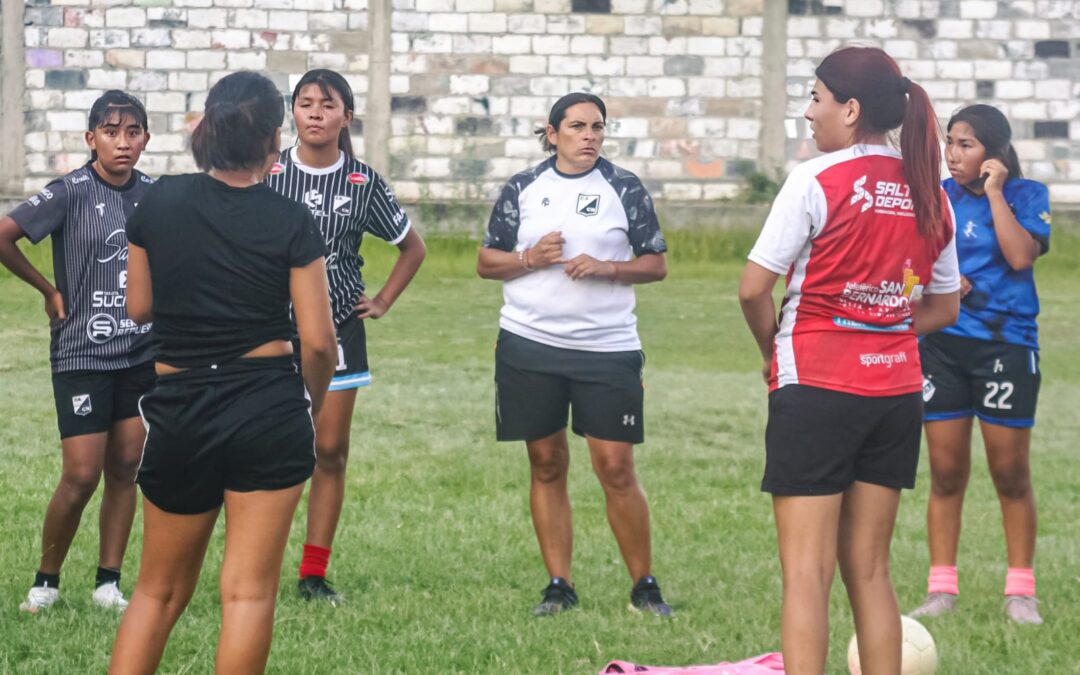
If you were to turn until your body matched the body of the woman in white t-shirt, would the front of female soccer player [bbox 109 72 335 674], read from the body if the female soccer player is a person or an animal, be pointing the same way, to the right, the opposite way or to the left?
the opposite way

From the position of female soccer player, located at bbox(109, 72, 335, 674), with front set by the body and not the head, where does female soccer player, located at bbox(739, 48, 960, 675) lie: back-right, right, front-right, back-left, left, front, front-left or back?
right

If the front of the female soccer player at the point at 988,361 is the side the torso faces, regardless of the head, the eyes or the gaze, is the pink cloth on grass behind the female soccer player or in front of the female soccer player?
in front

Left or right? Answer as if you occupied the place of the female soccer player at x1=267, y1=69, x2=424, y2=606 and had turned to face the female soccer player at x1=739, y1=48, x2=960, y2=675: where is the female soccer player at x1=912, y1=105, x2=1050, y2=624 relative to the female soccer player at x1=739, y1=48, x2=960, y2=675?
left

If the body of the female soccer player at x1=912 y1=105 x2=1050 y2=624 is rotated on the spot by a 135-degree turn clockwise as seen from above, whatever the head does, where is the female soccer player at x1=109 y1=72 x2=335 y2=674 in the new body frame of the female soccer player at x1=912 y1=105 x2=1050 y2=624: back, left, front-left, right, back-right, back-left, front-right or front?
back-left

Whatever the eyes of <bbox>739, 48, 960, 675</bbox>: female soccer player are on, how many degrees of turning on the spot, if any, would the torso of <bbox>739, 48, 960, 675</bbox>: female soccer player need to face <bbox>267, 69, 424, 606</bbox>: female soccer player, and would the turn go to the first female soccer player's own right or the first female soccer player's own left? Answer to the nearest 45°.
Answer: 0° — they already face them

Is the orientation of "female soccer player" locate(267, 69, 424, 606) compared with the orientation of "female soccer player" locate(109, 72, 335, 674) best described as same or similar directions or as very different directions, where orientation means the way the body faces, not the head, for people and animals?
very different directions

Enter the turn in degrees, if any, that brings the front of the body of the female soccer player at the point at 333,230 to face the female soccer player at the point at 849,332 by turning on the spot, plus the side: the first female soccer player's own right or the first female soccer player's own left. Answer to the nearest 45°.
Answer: approximately 45° to the first female soccer player's own left

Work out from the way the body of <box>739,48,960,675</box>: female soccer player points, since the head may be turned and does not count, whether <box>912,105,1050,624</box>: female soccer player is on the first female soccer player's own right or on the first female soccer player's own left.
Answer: on the first female soccer player's own right

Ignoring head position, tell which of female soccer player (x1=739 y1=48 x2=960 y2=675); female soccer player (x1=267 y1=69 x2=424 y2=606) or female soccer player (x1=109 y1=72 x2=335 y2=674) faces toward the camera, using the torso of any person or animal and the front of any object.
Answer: female soccer player (x1=267 y1=69 x2=424 y2=606)

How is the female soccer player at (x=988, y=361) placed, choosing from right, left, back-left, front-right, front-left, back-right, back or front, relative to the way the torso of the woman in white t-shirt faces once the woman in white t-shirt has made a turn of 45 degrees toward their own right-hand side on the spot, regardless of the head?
back-left

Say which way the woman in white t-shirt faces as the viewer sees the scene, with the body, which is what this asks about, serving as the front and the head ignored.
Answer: toward the camera

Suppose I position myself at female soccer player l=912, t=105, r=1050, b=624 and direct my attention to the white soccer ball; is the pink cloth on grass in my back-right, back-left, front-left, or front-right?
front-right

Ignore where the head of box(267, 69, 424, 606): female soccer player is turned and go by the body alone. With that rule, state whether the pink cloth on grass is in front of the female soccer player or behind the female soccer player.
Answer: in front

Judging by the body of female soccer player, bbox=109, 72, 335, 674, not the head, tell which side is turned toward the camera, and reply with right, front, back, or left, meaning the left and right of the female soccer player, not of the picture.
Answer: back

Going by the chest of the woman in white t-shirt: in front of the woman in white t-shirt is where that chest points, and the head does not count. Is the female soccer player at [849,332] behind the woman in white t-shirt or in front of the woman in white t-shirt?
in front

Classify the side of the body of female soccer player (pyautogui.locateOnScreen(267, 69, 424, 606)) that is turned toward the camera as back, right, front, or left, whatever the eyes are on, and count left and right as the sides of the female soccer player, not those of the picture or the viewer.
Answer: front
